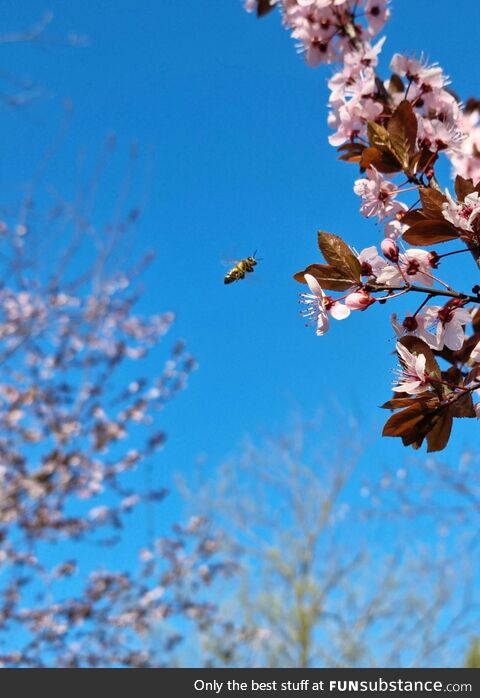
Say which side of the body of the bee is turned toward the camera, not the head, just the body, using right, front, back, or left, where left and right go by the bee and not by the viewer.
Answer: right
